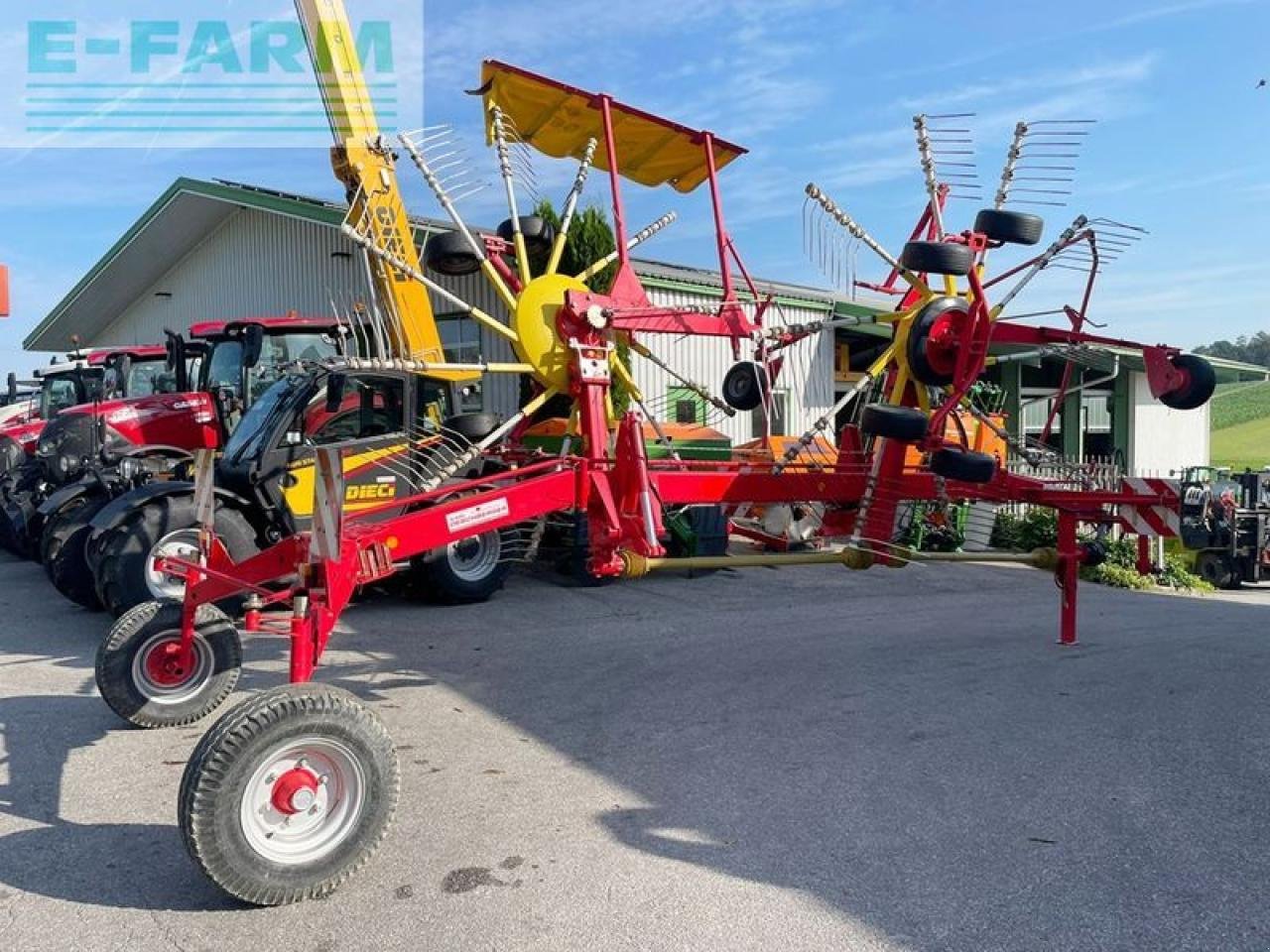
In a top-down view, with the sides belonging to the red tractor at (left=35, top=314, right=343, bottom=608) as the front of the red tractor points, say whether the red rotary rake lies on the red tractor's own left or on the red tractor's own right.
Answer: on the red tractor's own left

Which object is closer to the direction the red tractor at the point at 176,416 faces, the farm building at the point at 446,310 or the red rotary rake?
the red rotary rake

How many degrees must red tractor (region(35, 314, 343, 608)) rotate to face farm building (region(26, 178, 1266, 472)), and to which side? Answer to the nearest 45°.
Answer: approximately 180°

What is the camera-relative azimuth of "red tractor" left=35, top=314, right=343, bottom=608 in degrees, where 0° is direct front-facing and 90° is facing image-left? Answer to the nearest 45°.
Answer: approximately 45°
